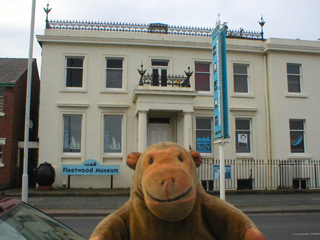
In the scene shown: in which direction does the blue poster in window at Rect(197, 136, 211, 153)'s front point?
toward the camera

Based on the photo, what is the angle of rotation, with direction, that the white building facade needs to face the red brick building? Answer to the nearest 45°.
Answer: approximately 90° to its right

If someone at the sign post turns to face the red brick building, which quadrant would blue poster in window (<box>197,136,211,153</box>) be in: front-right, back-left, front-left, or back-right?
front-right

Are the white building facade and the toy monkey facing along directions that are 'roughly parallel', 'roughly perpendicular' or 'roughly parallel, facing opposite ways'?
roughly parallel

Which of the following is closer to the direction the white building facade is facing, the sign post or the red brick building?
the sign post

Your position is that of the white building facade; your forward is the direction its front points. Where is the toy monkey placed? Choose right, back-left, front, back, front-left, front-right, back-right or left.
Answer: front

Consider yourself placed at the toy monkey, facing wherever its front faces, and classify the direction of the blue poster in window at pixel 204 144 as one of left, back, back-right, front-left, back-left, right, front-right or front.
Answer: back

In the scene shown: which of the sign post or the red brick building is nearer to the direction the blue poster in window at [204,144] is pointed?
the sign post

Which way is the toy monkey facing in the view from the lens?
facing the viewer

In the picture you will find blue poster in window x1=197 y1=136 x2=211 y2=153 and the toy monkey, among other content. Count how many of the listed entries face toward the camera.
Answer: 2

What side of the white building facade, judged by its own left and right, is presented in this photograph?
front

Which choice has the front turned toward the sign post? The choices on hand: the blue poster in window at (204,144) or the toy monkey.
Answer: the blue poster in window

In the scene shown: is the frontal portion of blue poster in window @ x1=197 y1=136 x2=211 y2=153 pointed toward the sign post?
yes

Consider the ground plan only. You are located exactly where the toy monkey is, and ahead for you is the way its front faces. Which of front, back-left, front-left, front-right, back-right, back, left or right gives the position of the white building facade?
back

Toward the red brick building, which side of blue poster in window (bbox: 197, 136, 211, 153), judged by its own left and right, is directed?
right
